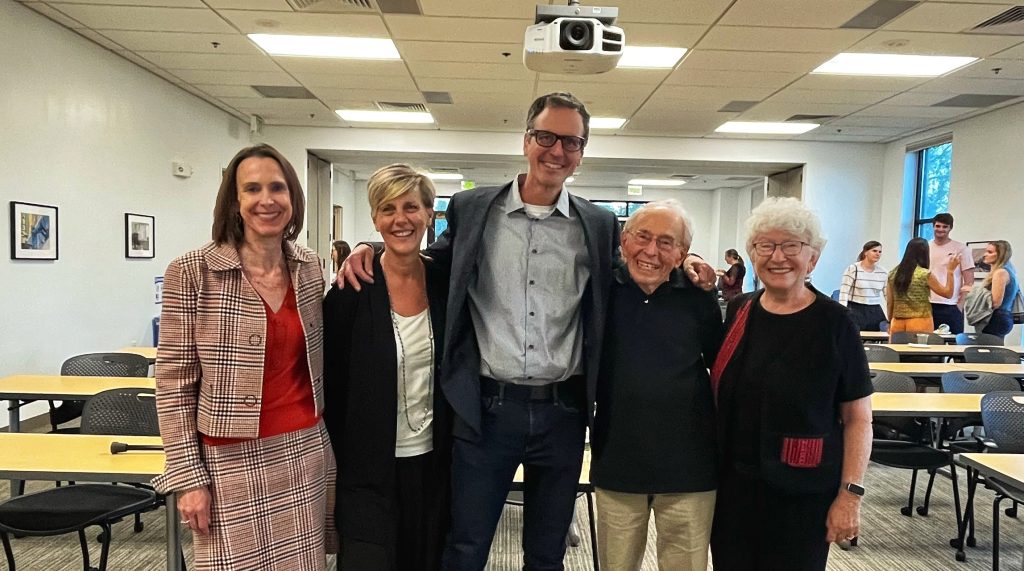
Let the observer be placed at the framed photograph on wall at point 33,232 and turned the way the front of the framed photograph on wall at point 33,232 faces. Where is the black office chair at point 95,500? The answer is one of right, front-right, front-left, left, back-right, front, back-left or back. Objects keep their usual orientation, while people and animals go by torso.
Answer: front-right

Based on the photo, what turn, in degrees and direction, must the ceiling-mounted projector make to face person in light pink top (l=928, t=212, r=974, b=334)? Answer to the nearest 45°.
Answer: approximately 135° to its left

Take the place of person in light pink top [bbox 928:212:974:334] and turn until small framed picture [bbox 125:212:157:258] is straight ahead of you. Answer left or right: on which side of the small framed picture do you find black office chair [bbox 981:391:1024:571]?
left

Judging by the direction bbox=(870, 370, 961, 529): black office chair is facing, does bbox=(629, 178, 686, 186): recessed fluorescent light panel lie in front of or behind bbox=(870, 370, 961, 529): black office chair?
behind

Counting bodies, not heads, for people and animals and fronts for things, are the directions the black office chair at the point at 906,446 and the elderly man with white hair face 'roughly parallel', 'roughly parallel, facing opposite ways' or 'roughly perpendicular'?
roughly parallel

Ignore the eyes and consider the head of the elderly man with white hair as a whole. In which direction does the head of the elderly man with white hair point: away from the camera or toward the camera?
toward the camera

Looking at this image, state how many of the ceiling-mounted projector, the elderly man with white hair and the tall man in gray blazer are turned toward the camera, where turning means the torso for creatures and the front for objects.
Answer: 3

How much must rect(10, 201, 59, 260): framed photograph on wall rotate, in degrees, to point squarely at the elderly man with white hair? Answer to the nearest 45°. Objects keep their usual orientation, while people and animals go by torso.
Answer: approximately 45° to its right

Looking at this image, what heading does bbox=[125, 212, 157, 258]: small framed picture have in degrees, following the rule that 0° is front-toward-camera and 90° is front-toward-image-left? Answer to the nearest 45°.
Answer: approximately 315°

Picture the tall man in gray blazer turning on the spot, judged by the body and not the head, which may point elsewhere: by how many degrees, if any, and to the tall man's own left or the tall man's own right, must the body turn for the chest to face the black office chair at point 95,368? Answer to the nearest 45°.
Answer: approximately 135° to the tall man's own right

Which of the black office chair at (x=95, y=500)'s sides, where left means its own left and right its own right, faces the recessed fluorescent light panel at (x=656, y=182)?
back

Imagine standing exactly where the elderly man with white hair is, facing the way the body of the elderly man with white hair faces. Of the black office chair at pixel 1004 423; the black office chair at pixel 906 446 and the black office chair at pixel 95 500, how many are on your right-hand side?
1

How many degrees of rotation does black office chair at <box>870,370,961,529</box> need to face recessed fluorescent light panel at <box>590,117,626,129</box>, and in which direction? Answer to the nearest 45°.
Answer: approximately 180°

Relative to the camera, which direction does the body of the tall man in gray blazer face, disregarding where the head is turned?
toward the camera
